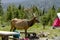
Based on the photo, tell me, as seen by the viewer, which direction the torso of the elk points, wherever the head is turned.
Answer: to the viewer's right
